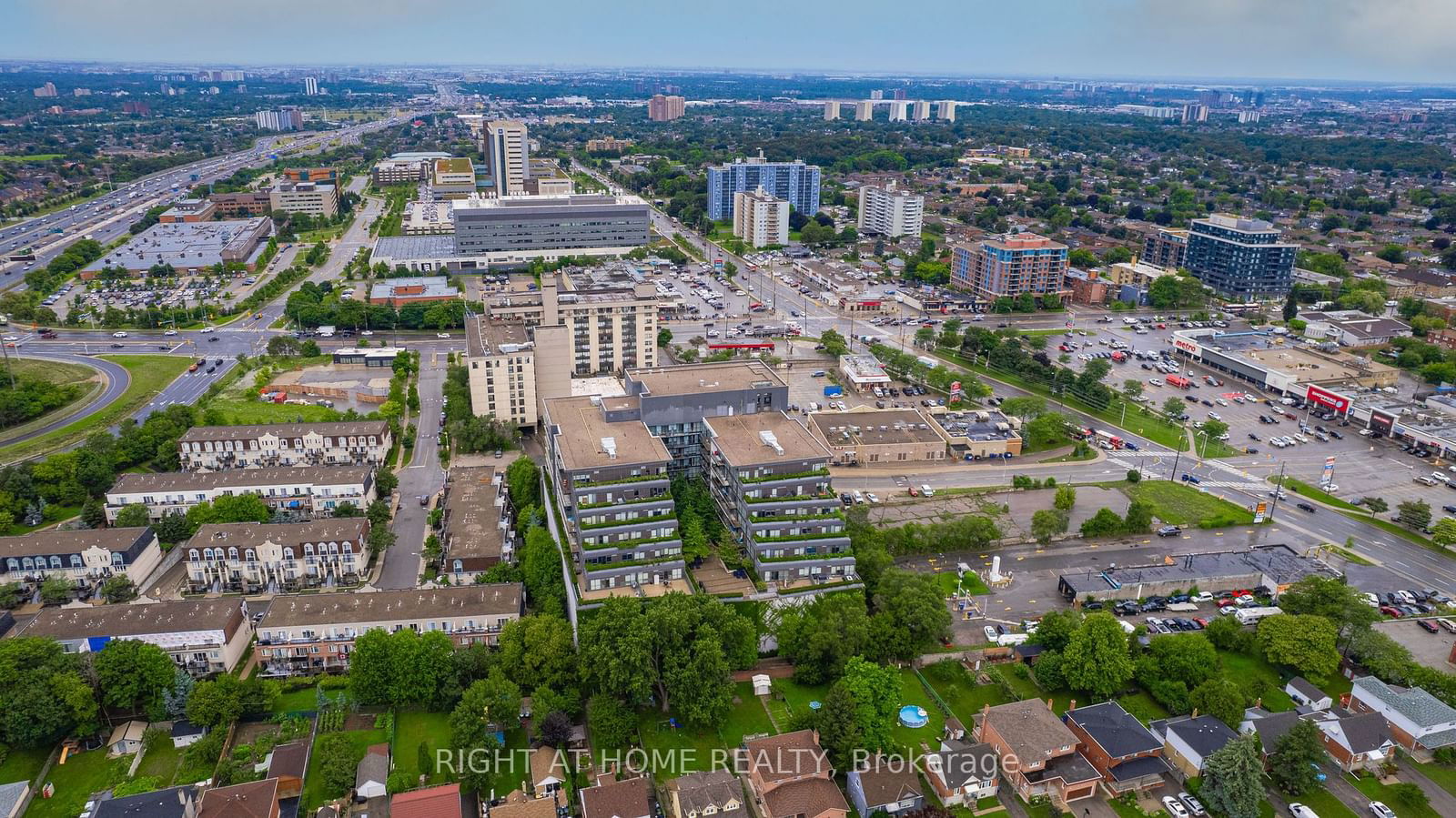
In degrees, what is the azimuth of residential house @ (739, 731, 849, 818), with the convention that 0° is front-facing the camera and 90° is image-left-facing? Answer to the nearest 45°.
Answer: approximately 0°

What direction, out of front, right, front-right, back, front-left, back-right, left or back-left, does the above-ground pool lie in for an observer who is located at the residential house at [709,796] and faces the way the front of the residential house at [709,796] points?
back-left

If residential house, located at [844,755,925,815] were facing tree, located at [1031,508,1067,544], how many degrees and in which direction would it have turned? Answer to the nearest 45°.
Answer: approximately 180°

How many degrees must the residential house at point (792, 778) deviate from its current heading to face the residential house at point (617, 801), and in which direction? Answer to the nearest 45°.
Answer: approximately 90° to its right

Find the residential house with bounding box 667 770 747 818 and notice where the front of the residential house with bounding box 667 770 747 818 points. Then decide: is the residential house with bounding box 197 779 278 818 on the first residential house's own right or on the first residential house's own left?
on the first residential house's own right

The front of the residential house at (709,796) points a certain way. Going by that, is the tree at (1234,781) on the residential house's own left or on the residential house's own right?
on the residential house's own left

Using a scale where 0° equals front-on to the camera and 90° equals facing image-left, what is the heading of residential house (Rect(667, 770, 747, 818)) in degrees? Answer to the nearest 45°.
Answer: approximately 0°

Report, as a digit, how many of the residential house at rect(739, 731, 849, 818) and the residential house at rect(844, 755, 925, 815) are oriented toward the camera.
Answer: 2

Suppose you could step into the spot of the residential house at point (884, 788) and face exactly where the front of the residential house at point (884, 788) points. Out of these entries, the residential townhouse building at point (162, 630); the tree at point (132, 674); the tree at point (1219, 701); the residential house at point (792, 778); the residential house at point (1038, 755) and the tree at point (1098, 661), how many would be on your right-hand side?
3
